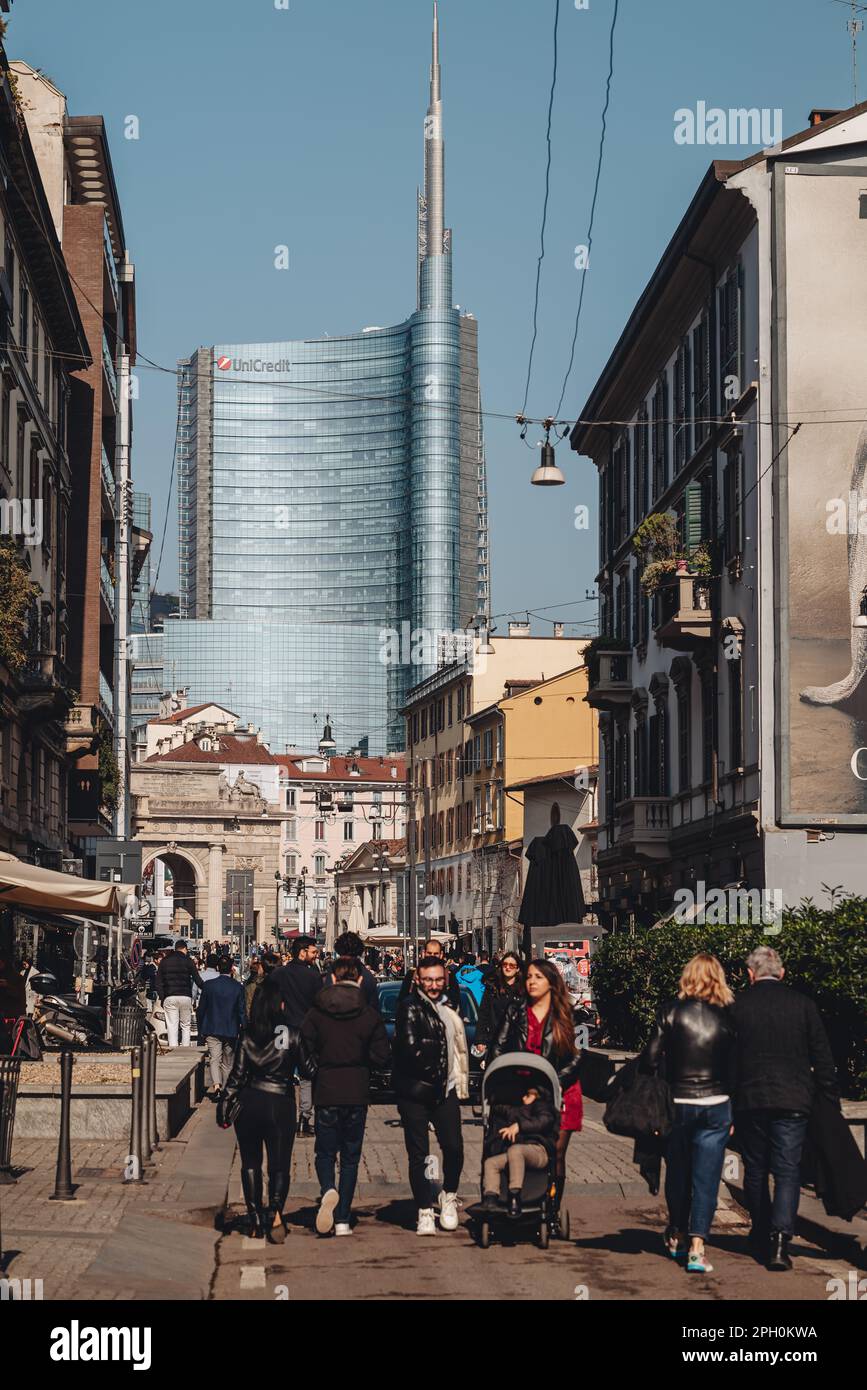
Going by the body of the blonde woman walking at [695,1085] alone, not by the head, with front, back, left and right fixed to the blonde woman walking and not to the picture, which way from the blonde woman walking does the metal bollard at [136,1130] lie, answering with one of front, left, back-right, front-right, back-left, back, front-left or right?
front-left

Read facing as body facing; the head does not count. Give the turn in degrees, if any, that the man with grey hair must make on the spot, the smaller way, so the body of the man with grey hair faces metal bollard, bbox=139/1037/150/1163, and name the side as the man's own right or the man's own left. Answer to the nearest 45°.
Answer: approximately 45° to the man's own left

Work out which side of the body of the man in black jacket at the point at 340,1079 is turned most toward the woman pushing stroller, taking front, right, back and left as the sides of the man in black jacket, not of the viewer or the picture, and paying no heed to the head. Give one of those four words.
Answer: right

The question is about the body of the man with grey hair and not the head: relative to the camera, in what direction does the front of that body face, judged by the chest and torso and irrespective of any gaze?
away from the camera

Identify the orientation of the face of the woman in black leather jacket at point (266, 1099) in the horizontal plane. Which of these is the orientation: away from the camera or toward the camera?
away from the camera

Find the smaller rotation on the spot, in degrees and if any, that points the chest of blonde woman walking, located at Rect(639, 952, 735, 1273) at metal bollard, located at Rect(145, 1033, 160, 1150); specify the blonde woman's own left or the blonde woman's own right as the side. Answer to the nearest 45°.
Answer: approximately 45° to the blonde woman's own left

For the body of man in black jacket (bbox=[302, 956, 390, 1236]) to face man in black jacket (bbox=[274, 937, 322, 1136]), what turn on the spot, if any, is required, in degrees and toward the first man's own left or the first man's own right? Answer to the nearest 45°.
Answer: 0° — they already face them

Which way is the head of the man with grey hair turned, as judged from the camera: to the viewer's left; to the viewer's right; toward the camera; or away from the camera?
away from the camera

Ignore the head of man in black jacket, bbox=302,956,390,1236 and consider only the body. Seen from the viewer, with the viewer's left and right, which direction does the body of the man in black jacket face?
facing away from the viewer

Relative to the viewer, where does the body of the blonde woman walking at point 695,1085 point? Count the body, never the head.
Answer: away from the camera

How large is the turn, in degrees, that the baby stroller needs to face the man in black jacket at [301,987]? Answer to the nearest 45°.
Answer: approximately 180°
